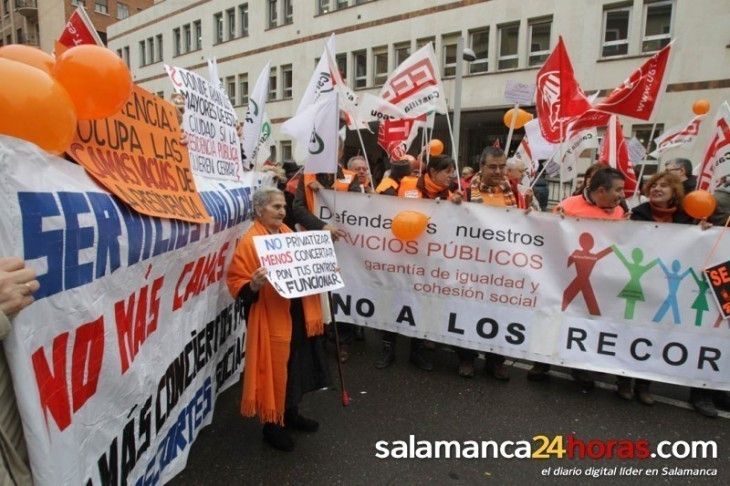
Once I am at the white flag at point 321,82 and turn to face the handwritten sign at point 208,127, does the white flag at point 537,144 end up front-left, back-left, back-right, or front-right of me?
back-left

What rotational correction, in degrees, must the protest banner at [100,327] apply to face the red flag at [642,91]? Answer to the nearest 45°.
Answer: approximately 45° to its left

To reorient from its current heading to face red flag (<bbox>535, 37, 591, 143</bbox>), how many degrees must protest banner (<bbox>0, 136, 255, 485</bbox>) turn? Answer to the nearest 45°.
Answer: approximately 90° to its left

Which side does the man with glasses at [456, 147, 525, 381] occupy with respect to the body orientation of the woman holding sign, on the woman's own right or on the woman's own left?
on the woman's own left

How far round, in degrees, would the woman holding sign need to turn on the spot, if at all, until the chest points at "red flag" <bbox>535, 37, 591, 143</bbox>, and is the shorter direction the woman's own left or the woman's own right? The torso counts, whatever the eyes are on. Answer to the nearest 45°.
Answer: approximately 90° to the woman's own left

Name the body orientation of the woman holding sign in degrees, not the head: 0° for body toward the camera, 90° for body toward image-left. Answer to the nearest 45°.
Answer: approximately 315°

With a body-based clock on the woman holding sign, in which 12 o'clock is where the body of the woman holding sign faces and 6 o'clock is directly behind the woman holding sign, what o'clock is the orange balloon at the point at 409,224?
The orange balloon is roughly at 9 o'clock from the woman holding sign.

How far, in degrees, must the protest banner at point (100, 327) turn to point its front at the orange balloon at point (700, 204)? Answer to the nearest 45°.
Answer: approximately 45° to its left

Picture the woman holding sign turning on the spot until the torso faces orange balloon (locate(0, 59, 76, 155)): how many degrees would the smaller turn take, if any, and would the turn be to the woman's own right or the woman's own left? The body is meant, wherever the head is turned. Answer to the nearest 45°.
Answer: approximately 90° to the woman's own right

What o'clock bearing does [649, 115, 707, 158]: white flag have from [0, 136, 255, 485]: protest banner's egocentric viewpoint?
The white flag is roughly at 10 o'clock from the protest banner.

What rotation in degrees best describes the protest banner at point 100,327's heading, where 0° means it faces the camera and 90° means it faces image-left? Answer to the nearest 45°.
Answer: approximately 315°

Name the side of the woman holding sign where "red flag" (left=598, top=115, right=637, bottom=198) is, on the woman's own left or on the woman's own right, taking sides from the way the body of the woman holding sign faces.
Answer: on the woman's own left
